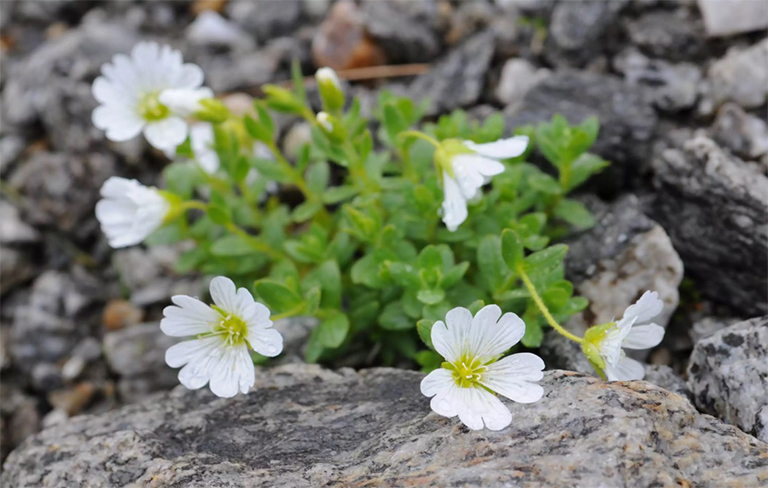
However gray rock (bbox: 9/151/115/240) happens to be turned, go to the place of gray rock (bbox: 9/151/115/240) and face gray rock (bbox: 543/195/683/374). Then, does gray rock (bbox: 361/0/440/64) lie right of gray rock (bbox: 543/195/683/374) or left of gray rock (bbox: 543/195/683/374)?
left

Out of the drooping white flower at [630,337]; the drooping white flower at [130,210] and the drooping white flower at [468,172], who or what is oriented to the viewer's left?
the drooping white flower at [130,210]

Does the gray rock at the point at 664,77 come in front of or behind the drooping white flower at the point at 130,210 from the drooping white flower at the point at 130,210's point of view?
behind

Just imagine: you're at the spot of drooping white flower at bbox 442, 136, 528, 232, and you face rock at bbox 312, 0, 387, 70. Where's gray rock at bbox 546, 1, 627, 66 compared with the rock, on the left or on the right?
right

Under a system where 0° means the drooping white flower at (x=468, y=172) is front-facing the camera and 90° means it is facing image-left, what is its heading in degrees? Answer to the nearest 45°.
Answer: approximately 270°

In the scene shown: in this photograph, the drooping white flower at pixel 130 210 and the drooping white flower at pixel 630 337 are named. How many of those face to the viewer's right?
1

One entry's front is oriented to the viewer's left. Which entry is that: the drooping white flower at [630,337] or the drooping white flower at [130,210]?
the drooping white flower at [130,210]

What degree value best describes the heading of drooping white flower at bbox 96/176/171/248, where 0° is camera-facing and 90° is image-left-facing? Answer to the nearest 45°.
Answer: approximately 90°

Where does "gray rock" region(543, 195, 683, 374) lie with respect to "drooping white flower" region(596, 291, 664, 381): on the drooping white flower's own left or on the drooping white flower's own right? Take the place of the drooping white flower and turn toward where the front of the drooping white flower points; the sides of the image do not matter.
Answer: on the drooping white flower's own left

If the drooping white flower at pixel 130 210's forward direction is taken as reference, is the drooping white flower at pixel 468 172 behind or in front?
behind

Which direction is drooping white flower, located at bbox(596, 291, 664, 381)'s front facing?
to the viewer's right
